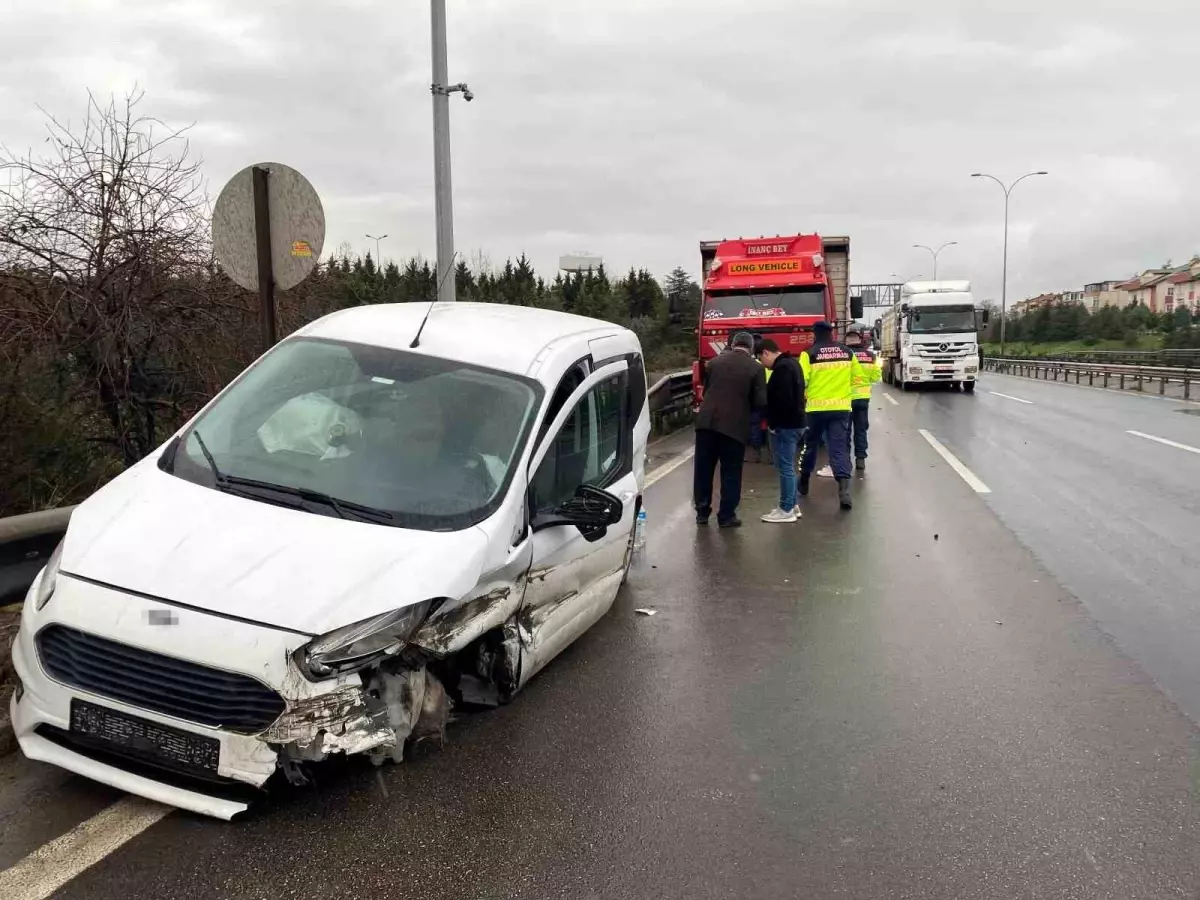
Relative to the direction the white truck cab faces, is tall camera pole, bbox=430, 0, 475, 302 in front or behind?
in front

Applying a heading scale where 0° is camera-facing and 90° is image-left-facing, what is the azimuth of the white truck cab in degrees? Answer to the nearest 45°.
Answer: approximately 0°

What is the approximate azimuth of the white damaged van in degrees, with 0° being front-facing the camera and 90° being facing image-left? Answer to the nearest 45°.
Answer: approximately 45°

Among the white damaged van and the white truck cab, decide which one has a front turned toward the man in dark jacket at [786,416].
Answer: the white truck cab

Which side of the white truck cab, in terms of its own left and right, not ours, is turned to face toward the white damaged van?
front

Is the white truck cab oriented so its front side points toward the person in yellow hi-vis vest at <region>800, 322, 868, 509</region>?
yes

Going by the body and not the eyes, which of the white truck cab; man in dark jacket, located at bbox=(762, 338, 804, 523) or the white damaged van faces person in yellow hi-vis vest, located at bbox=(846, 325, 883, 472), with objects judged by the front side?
the white truck cab

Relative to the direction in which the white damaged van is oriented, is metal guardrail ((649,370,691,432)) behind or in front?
behind

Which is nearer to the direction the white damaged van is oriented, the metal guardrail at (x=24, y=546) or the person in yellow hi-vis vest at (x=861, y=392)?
the metal guardrail

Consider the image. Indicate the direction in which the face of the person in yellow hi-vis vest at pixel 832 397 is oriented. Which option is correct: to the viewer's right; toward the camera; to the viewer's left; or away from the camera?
away from the camera
